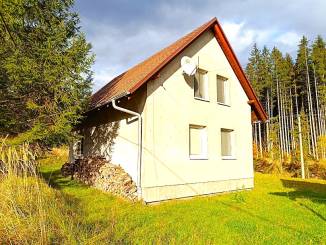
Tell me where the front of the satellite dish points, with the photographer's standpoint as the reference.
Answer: facing the viewer and to the right of the viewer
